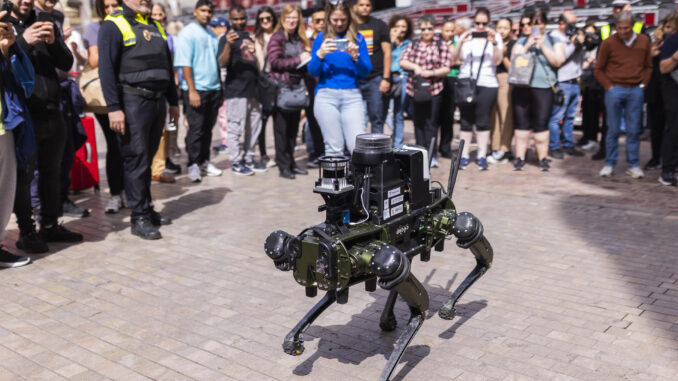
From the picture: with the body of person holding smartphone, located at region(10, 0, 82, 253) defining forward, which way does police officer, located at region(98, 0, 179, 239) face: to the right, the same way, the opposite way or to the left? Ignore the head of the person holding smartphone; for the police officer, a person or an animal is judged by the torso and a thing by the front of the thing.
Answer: the same way

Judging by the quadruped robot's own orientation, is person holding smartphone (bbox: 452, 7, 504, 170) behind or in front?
behind

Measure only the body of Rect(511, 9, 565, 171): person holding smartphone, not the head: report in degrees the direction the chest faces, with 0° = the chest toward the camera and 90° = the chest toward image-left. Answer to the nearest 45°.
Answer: approximately 0°

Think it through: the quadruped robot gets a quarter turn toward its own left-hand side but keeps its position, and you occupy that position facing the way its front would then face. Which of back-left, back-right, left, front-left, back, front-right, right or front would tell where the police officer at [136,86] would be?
back

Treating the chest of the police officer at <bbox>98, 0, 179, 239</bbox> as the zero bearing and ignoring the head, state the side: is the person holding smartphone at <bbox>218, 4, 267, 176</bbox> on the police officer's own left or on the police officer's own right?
on the police officer's own left

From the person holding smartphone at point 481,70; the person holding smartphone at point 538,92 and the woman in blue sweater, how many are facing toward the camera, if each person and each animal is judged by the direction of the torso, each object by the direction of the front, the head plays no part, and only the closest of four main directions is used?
3

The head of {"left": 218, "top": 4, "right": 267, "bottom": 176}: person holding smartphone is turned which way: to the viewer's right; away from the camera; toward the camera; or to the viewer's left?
toward the camera

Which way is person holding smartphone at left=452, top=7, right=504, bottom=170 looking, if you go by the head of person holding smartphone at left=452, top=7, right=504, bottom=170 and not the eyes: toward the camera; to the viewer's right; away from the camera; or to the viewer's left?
toward the camera

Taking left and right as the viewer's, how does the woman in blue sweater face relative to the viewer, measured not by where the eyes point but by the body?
facing the viewer

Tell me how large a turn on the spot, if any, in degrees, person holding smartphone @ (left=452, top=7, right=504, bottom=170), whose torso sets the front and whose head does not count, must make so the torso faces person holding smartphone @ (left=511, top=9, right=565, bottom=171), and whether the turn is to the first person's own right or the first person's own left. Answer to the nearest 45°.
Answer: approximately 90° to the first person's own left

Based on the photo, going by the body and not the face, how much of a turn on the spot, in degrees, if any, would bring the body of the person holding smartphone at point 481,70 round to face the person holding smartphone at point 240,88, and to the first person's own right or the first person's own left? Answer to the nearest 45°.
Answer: approximately 90° to the first person's own right

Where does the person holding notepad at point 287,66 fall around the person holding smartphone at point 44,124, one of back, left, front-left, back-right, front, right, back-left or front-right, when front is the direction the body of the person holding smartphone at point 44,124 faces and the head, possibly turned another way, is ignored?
left

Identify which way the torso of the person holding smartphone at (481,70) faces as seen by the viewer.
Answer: toward the camera

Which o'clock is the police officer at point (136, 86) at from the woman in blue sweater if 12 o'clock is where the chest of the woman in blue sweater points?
The police officer is roughly at 2 o'clock from the woman in blue sweater.

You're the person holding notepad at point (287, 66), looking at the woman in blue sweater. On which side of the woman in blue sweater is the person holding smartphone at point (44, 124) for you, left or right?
right

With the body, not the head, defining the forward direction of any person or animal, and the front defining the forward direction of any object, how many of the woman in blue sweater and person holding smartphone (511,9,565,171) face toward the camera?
2

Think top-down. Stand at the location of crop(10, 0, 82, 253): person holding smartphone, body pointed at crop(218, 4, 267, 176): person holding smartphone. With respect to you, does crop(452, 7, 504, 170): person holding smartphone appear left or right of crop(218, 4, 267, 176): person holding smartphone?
right
